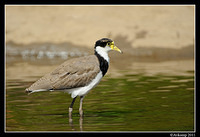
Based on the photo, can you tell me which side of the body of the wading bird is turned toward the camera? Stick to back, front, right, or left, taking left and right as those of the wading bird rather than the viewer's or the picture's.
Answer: right
